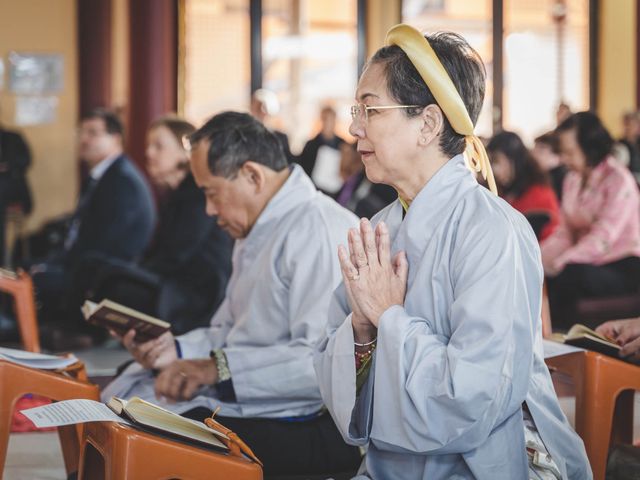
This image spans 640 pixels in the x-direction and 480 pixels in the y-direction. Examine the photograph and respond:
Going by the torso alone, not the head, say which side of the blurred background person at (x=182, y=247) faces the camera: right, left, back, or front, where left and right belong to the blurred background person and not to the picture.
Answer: left

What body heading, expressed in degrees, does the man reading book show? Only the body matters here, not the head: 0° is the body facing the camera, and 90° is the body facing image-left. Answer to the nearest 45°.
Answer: approximately 90°

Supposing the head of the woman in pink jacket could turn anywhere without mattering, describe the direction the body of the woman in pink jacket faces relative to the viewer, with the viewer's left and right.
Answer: facing to the left of the viewer

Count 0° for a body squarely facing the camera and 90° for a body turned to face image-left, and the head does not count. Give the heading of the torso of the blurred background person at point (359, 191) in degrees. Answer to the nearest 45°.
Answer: approximately 45°

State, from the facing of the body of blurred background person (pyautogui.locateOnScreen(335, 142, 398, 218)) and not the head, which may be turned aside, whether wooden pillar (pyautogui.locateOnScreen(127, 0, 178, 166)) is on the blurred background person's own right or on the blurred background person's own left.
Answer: on the blurred background person's own right

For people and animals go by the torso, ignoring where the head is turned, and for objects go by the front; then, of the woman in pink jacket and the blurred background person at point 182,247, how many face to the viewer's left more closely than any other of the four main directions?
2

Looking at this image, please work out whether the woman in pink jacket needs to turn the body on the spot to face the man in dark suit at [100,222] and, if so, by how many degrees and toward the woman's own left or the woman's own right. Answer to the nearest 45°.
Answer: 0° — they already face them

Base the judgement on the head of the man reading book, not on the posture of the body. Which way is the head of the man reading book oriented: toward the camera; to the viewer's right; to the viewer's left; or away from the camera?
to the viewer's left

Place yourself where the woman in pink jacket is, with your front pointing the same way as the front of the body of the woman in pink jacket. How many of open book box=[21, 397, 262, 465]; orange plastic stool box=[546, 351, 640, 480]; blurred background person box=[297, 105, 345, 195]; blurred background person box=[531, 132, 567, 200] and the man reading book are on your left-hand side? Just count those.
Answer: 3

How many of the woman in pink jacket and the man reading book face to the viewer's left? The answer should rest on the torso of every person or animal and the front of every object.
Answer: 2

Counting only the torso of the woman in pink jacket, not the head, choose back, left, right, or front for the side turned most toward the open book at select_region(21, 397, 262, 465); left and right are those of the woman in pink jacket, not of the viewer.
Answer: left
